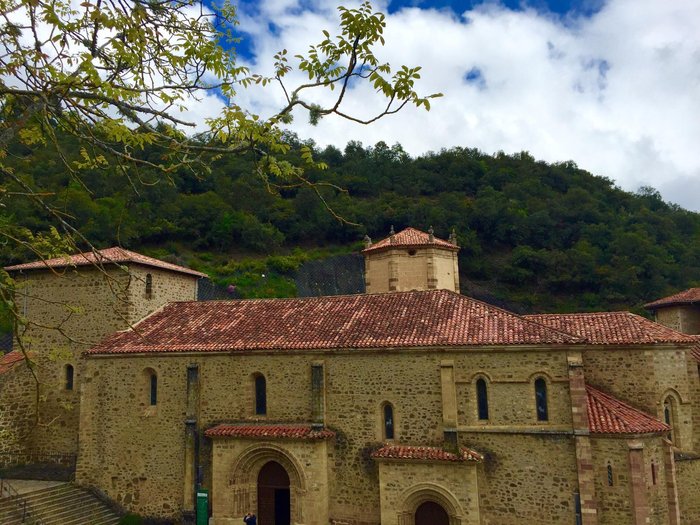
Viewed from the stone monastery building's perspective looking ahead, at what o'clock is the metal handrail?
The metal handrail is roughly at 3 o'clock from the stone monastery building.

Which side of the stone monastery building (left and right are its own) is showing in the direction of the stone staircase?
right

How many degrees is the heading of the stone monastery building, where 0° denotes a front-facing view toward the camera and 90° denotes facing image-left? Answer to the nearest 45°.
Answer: approximately 0°
